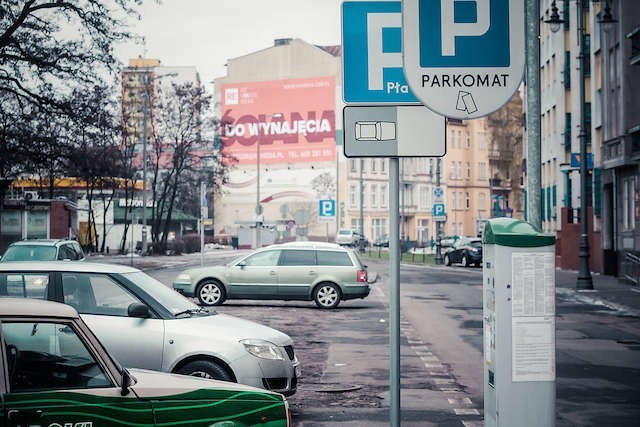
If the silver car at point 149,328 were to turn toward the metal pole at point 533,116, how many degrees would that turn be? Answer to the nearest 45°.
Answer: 0° — it already faces it

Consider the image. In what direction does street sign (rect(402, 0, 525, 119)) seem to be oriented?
toward the camera

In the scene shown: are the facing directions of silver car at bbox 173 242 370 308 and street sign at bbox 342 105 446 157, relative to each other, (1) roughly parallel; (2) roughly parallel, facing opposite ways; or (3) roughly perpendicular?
roughly perpendicular

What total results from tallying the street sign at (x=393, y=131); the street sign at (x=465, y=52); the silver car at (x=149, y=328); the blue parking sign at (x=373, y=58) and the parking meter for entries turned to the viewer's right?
1

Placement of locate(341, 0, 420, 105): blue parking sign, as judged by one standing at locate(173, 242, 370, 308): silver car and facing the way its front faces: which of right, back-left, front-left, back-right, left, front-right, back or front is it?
left

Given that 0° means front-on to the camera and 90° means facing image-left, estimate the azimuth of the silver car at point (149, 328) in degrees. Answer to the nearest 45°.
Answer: approximately 270°

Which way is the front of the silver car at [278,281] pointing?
to the viewer's left

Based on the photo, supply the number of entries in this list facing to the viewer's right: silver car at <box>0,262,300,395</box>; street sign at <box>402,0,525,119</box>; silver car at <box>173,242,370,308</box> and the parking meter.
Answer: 1

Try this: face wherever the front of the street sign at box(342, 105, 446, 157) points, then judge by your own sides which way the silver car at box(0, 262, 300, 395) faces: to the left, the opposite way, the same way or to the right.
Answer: to the left

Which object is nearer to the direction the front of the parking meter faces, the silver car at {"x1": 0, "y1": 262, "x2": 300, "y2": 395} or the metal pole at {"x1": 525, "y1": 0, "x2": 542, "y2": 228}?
the silver car

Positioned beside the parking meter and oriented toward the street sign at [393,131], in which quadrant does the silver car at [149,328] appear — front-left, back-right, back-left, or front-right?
front-right

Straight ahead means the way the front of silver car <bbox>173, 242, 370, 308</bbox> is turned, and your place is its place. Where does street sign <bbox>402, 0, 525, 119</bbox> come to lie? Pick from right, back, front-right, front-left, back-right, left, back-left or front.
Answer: left

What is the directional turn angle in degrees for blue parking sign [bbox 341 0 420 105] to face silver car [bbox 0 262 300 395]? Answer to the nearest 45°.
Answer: approximately 135° to its right

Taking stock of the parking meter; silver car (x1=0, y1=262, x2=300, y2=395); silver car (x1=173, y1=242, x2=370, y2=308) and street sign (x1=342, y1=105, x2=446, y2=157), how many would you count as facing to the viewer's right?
1
